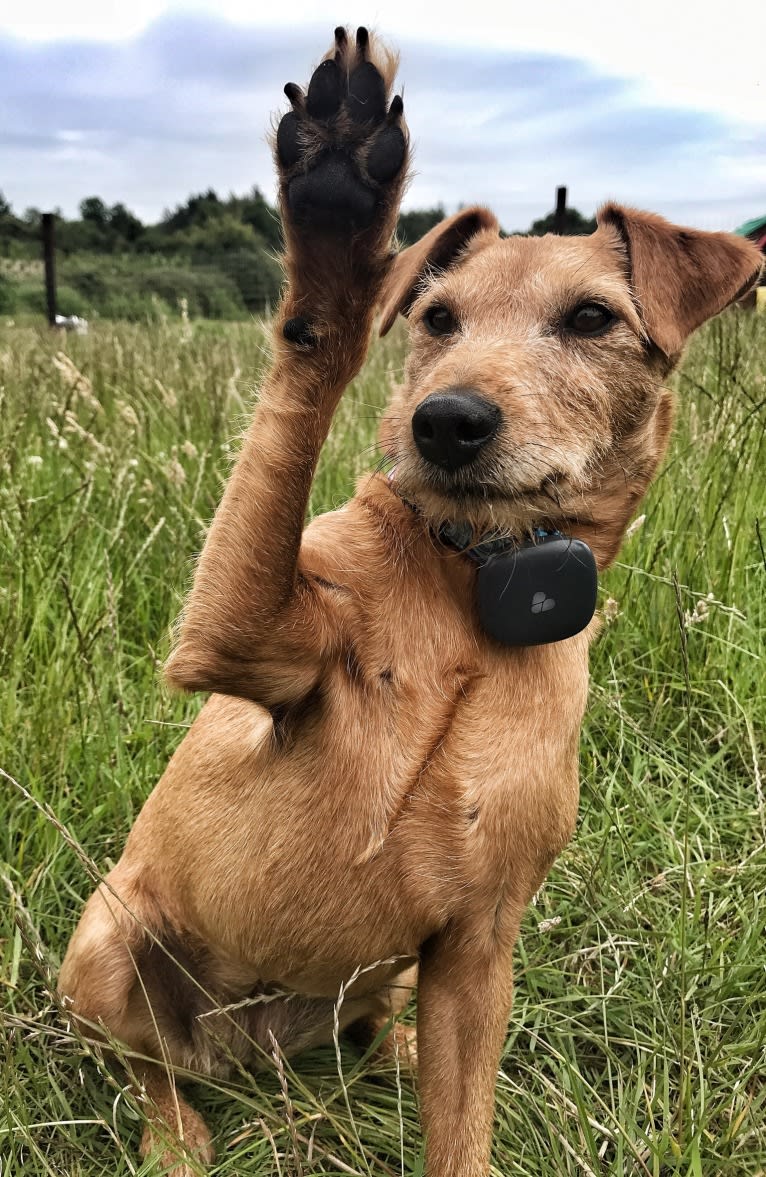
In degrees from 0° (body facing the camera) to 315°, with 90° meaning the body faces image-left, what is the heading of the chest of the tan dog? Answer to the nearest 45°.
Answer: approximately 315°

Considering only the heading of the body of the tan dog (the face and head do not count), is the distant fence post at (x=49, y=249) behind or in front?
behind

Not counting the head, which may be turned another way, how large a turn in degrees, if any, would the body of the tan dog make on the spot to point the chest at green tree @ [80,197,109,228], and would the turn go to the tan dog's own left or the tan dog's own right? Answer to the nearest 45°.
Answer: approximately 135° to the tan dog's own left

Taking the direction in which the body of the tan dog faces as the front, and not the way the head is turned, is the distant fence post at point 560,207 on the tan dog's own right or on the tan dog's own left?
on the tan dog's own left
